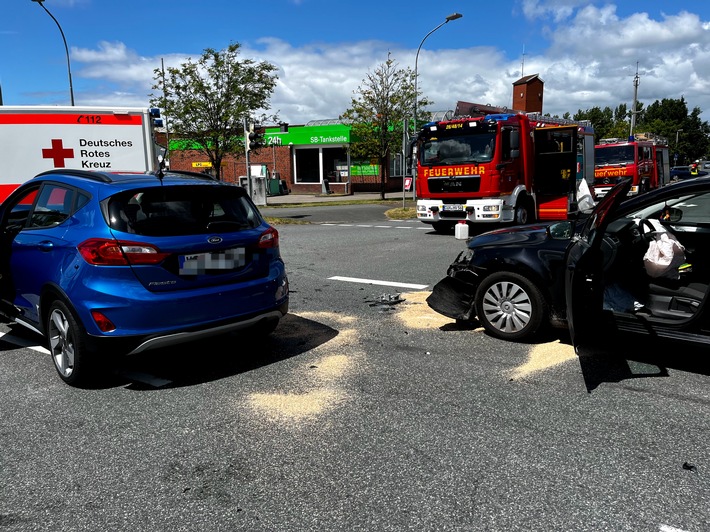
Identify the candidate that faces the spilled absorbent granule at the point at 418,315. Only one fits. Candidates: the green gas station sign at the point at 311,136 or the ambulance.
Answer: the green gas station sign

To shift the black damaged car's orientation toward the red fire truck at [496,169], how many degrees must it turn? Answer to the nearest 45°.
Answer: approximately 90° to its right

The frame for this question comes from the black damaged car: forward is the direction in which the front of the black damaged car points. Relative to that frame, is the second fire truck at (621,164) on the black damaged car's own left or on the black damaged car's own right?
on the black damaged car's own right

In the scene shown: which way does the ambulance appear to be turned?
to the viewer's left

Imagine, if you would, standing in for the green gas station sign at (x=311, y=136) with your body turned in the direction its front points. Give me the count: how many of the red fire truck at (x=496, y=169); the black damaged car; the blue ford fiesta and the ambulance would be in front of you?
4

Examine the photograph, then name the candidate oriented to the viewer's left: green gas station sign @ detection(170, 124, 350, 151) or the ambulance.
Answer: the ambulance

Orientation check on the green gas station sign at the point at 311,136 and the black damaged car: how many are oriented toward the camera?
1

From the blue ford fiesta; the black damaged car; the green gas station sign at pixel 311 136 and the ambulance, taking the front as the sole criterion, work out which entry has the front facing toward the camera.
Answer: the green gas station sign

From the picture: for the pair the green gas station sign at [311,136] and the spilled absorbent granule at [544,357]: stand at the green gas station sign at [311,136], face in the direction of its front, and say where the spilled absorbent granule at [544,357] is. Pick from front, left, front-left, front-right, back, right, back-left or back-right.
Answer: front

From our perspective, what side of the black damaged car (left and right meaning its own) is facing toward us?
left

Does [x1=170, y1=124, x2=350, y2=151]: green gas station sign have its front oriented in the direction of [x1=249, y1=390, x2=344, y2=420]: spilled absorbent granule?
yes

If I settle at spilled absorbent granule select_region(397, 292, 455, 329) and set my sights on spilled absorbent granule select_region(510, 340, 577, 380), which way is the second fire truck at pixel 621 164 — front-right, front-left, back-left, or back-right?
back-left

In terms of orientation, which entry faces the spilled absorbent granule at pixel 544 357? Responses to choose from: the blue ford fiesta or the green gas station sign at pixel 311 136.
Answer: the green gas station sign

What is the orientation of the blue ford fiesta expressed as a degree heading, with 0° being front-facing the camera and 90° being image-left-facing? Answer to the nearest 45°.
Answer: approximately 135°

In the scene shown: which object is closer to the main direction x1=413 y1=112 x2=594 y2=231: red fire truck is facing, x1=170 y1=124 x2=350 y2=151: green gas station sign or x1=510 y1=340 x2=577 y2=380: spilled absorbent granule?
the spilled absorbent granule

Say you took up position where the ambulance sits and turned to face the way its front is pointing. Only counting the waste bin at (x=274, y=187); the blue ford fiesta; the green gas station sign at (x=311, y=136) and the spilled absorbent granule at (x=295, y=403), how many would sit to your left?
2

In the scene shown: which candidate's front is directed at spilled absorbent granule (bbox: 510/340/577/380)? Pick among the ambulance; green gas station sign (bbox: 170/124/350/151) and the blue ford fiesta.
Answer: the green gas station sign

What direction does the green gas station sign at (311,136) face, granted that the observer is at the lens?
facing the viewer
